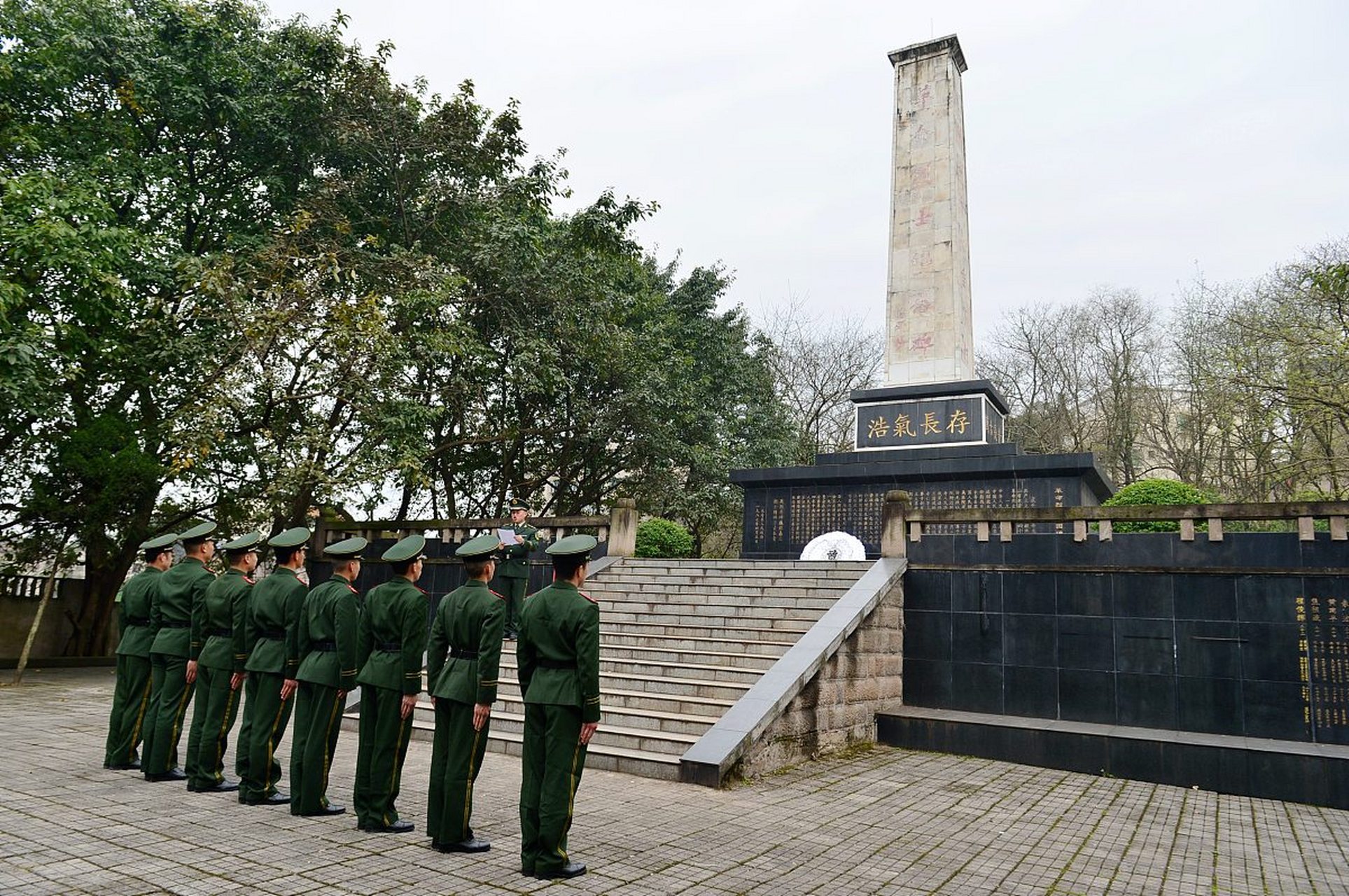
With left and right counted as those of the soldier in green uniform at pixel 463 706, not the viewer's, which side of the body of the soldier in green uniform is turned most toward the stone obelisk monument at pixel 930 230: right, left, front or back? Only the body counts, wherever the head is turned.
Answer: front

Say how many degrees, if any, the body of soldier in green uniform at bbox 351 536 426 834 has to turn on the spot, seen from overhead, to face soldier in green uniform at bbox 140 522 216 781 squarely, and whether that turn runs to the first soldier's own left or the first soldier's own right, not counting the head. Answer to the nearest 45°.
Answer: approximately 90° to the first soldier's own left

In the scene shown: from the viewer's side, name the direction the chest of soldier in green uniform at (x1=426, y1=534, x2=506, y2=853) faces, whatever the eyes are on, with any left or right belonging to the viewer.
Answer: facing away from the viewer and to the right of the viewer

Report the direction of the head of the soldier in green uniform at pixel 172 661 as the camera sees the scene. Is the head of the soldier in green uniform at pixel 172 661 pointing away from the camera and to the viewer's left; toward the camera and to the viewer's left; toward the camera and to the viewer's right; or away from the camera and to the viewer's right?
away from the camera and to the viewer's right

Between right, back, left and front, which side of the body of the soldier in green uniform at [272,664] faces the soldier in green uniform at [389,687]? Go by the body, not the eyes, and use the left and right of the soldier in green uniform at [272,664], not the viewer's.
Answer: right

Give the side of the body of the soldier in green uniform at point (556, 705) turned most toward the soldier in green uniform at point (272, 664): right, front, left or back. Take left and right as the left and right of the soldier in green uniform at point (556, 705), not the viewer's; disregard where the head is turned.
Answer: left

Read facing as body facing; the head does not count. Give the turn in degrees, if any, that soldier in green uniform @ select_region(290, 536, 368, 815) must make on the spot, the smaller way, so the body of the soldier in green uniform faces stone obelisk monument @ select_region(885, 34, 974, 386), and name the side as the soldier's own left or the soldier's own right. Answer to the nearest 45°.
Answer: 0° — they already face it

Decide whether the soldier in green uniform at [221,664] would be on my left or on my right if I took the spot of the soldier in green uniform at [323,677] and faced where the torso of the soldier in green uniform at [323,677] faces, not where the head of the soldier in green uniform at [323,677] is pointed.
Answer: on my left

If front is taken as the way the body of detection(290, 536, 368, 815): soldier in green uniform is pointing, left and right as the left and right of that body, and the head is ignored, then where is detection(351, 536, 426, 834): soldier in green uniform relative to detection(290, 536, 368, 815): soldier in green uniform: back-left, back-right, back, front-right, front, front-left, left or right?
right

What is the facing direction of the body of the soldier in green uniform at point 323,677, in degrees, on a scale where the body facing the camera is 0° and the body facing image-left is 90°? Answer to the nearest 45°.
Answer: approximately 225°

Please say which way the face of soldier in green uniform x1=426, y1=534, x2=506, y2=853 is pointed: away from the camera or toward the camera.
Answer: away from the camera

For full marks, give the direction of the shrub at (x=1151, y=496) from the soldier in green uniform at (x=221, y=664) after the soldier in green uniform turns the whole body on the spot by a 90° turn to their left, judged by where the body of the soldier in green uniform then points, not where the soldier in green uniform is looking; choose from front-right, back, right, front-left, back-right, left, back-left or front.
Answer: back-right

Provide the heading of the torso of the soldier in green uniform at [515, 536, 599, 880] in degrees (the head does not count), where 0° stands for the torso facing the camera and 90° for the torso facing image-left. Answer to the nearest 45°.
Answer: approximately 225°

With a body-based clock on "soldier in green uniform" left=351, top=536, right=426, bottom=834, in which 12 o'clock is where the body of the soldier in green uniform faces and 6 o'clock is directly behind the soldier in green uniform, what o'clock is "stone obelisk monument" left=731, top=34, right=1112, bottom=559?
The stone obelisk monument is roughly at 12 o'clock from the soldier in green uniform.

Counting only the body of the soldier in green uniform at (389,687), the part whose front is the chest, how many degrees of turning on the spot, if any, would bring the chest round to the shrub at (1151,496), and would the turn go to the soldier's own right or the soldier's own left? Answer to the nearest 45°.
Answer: approximately 45° to the soldier's own right

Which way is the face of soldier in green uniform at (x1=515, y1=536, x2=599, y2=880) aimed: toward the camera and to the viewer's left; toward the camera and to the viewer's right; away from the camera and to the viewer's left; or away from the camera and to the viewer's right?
away from the camera and to the viewer's right
